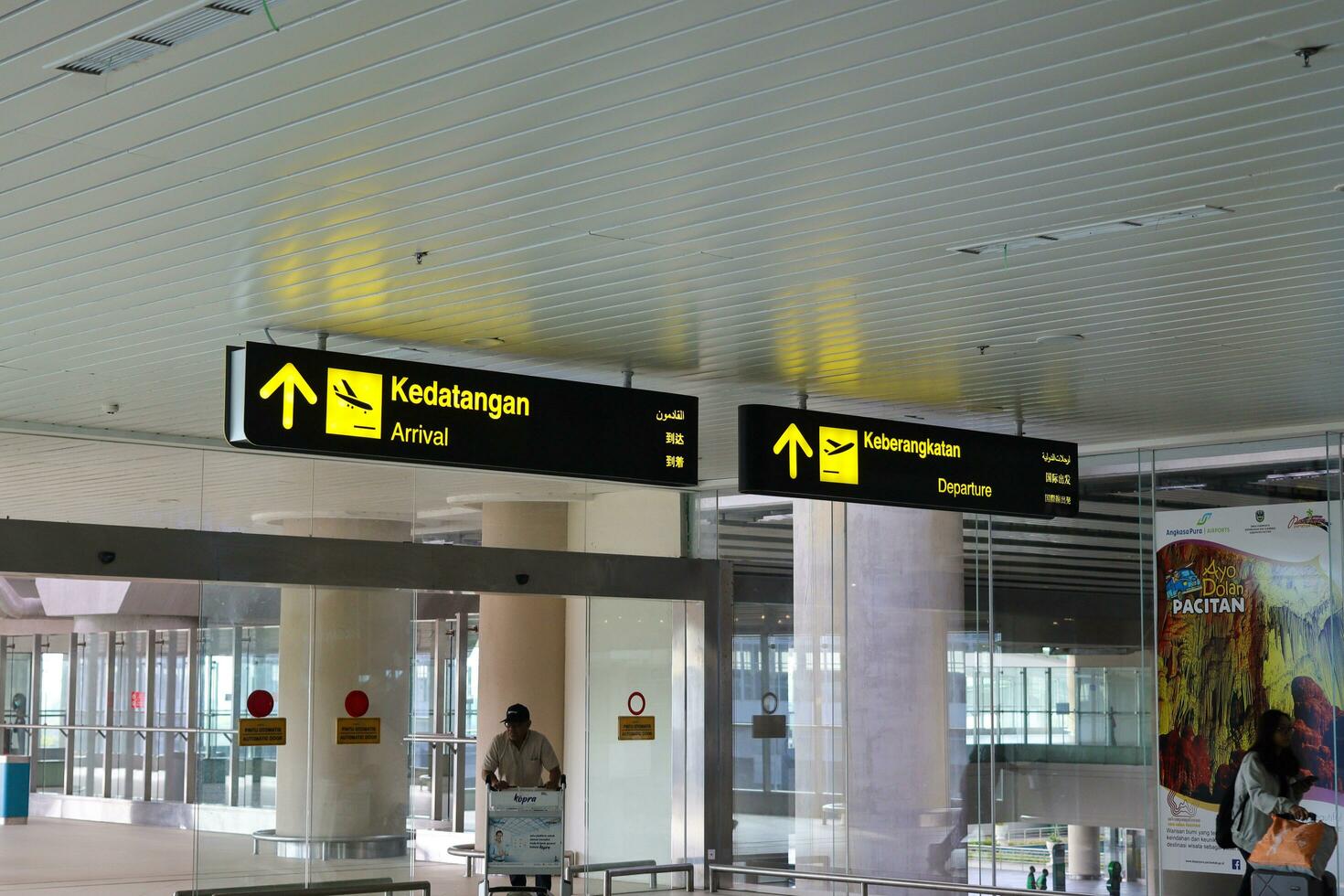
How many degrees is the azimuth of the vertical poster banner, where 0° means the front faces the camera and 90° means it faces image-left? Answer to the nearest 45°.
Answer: approximately 0°

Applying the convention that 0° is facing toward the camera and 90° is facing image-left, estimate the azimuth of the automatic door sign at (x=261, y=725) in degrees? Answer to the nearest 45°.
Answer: approximately 0°
